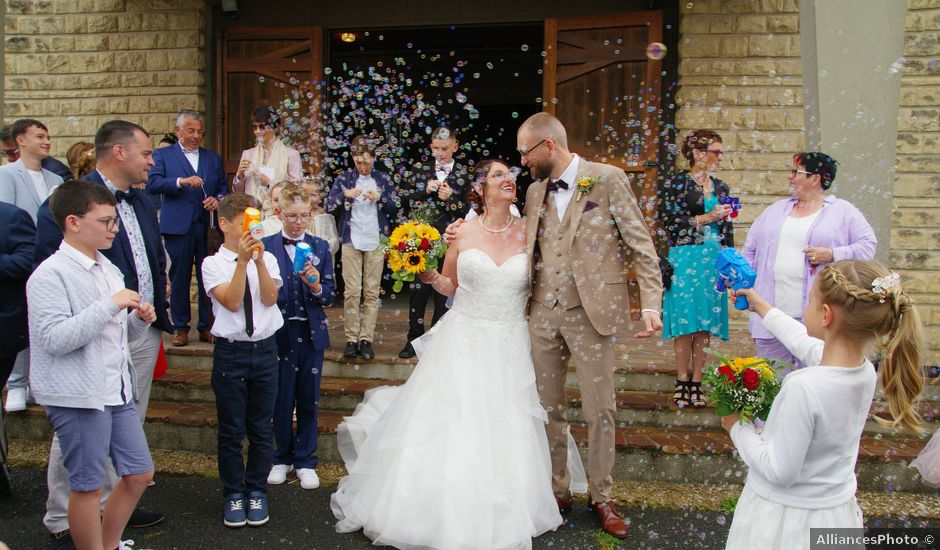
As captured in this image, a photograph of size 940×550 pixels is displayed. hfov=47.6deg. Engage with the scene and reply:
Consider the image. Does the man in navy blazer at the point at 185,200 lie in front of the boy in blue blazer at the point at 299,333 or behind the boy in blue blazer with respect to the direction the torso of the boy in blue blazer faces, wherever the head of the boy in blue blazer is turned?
behind

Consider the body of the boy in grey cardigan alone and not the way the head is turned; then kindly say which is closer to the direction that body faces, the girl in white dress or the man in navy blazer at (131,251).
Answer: the girl in white dress

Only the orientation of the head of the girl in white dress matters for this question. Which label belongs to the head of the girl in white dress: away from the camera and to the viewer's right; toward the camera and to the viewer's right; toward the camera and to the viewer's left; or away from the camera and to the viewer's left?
away from the camera and to the viewer's left

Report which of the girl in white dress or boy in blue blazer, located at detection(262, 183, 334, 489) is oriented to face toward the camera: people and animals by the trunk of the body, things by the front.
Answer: the boy in blue blazer

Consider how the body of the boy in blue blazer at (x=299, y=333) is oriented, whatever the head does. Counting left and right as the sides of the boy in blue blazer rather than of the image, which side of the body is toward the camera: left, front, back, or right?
front

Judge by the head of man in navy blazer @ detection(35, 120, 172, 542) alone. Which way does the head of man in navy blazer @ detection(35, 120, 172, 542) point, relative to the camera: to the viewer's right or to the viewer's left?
to the viewer's right

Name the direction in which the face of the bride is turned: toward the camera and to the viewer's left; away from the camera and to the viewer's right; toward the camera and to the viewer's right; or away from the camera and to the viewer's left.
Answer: toward the camera and to the viewer's right

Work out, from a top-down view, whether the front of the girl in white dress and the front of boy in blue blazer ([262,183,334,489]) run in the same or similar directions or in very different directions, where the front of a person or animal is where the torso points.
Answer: very different directions

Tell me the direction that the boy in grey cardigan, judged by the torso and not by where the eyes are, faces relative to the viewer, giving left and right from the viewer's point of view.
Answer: facing the viewer and to the right of the viewer

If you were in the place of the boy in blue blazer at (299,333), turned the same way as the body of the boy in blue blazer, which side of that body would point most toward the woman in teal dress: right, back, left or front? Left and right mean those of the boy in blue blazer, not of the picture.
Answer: left

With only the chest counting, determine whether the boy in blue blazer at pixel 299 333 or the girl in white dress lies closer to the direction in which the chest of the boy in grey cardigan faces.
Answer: the girl in white dress

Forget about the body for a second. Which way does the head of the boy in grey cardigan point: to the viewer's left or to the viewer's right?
to the viewer's right

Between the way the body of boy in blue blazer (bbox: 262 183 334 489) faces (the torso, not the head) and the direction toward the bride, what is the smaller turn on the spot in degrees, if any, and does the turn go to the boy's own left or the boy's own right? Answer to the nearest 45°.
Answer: approximately 45° to the boy's own left

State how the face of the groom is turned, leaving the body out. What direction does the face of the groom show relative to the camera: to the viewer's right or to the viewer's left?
to the viewer's left

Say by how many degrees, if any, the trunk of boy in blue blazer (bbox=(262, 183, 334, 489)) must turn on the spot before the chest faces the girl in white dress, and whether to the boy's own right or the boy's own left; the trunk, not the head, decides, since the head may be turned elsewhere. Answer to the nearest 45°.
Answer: approximately 45° to the boy's own left
